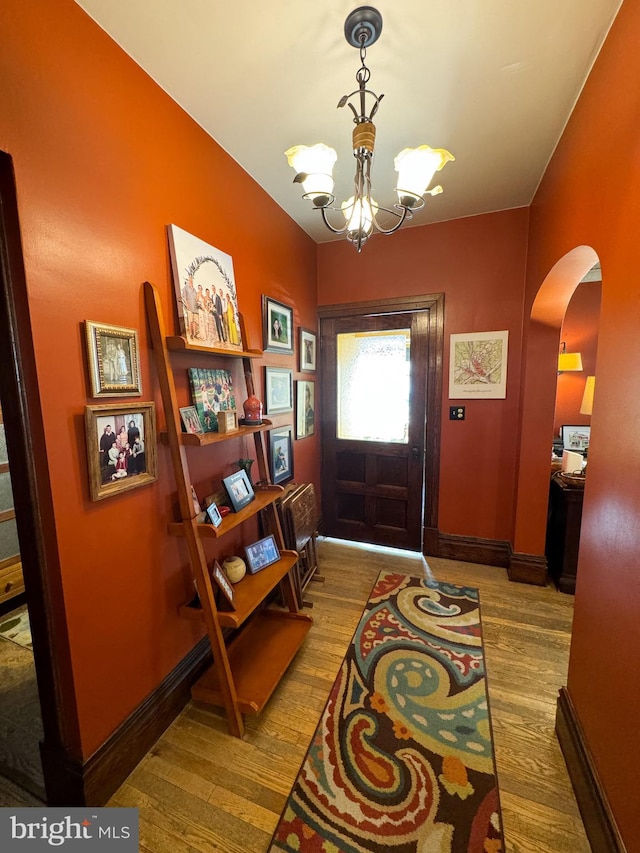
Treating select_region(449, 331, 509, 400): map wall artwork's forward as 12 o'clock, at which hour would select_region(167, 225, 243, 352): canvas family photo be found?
The canvas family photo is roughly at 1 o'clock from the map wall artwork.

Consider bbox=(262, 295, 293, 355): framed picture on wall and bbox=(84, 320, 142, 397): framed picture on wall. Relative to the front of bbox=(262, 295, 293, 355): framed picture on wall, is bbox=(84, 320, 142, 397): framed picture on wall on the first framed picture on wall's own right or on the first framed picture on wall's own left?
on the first framed picture on wall's own right

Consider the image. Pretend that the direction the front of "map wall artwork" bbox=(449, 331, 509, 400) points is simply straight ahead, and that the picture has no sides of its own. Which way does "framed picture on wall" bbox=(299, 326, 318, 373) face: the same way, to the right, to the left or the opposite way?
to the left

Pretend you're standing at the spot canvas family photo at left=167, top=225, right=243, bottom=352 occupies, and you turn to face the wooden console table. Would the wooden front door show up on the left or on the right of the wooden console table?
left

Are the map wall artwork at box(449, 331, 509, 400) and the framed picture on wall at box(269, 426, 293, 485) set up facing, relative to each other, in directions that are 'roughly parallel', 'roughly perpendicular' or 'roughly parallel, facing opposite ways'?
roughly perpendicular

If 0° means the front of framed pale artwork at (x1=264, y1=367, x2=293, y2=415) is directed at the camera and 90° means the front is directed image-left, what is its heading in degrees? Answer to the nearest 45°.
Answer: approximately 315°
